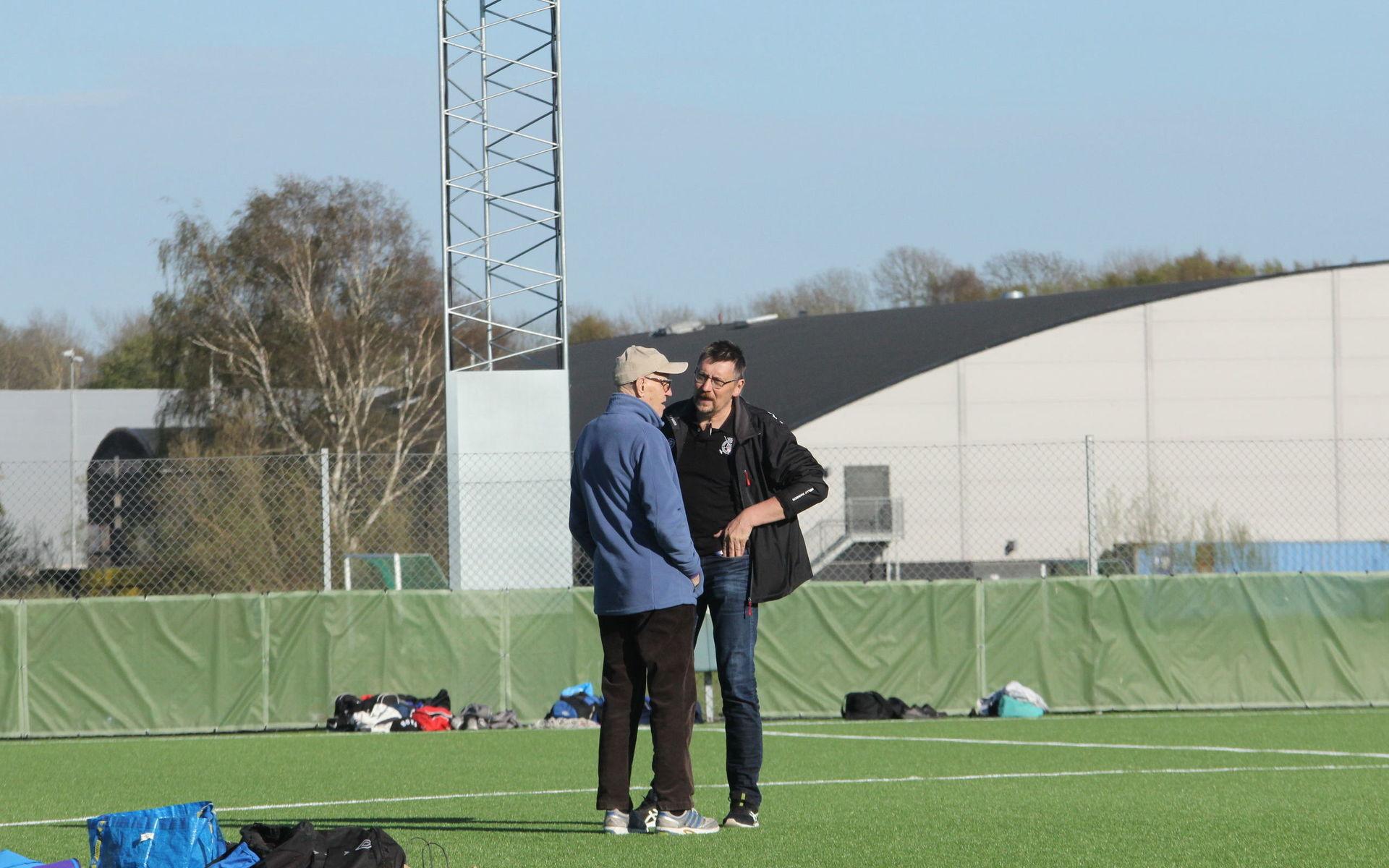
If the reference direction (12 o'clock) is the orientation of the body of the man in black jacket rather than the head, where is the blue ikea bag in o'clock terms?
The blue ikea bag is roughly at 12 o'clock from the man in black jacket.

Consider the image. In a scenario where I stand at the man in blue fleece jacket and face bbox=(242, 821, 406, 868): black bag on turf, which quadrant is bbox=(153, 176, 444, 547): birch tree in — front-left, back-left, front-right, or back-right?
back-right

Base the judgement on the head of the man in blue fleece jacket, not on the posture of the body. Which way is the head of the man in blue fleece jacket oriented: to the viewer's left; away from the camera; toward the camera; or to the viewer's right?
to the viewer's right

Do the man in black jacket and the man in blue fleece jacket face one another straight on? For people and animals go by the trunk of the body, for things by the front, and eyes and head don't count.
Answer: yes

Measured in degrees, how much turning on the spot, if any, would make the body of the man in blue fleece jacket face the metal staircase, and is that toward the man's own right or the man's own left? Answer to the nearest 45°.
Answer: approximately 45° to the man's own left

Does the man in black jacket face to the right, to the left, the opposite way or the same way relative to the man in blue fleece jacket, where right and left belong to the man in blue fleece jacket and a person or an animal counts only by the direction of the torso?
the opposite way

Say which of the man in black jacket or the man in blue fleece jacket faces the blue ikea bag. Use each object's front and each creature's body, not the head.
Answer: the man in black jacket

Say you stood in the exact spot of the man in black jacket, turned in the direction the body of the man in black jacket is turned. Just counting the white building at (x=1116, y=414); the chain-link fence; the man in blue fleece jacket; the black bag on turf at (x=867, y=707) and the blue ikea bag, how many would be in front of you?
2

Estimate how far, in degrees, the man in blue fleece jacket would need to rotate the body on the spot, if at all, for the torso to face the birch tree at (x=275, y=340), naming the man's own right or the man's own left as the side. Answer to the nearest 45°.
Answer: approximately 45° to the man's own left

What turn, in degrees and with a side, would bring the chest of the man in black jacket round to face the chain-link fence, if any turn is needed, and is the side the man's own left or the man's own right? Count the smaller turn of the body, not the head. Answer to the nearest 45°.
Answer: approximately 135° to the man's own right

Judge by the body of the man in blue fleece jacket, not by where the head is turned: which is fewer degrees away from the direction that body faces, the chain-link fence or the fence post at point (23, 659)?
the chain-link fence

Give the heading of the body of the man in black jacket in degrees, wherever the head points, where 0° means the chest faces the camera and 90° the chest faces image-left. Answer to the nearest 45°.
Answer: approximately 45°

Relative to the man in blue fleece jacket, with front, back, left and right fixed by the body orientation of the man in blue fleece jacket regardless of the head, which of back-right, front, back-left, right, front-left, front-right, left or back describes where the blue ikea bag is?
back

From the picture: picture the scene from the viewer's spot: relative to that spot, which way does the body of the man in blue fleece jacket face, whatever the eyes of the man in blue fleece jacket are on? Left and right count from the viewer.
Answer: facing away from the viewer and to the right of the viewer

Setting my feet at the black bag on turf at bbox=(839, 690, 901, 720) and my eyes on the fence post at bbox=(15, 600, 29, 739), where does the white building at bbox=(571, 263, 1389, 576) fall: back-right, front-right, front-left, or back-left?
back-right
